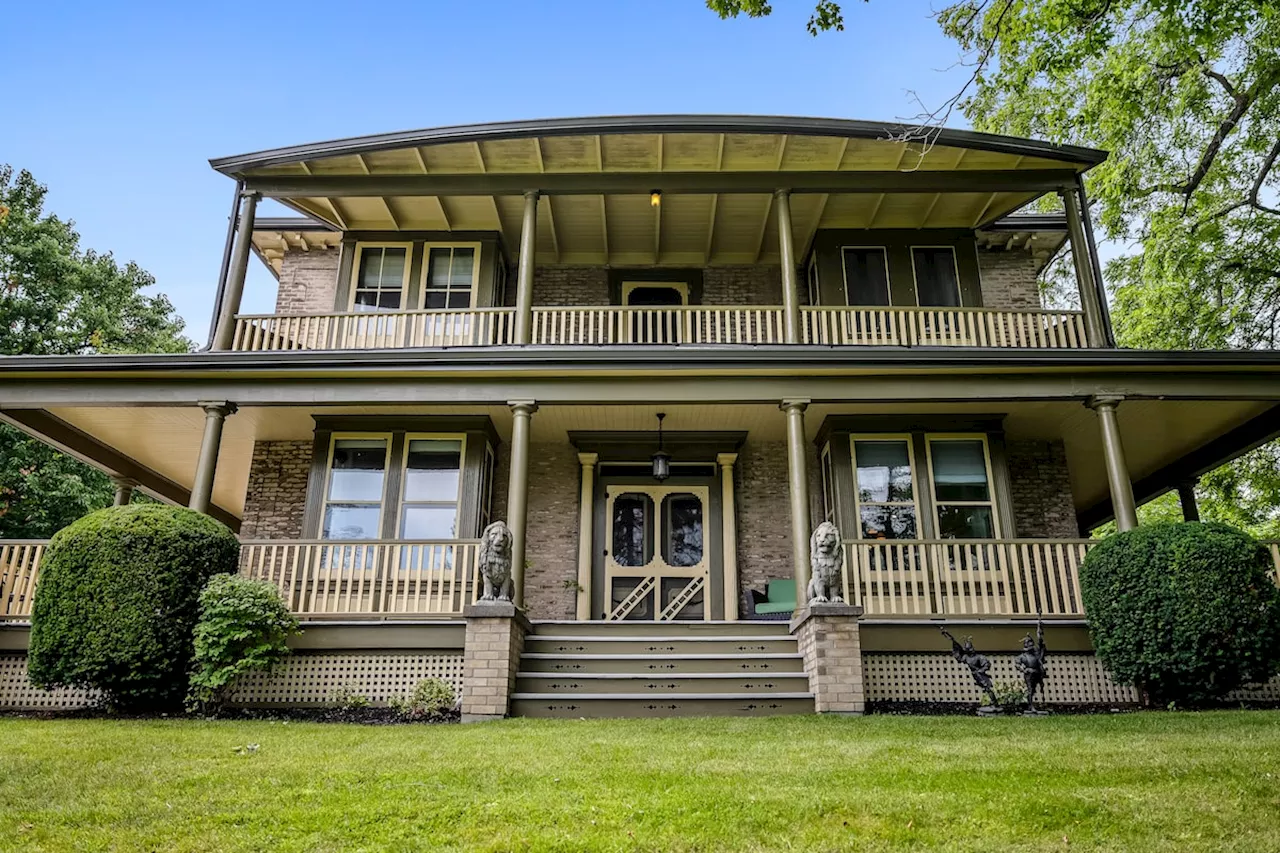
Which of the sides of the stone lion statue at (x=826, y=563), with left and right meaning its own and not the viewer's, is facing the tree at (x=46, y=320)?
right

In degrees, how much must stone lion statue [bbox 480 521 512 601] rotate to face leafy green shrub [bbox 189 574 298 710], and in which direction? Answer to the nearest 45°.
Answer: approximately 90° to its right

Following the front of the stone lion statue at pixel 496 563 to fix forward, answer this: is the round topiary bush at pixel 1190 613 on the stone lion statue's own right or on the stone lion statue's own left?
on the stone lion statue's own left

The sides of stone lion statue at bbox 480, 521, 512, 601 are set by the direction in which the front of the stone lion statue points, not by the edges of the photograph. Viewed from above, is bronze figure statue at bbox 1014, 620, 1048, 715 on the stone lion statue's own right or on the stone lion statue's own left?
on the stone lion statue's own left

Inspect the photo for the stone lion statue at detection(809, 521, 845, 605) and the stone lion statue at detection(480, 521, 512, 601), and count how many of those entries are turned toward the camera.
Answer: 2

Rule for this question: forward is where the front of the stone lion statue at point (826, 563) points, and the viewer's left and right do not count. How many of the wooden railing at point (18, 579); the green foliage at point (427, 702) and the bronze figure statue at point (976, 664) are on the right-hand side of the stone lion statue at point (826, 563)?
2

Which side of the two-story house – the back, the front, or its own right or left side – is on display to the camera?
front

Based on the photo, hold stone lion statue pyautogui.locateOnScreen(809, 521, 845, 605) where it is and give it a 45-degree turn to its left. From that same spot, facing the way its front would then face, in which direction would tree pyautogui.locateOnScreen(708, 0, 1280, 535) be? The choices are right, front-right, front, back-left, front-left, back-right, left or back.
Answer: left

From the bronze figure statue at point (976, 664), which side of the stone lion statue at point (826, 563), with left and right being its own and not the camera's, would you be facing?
left

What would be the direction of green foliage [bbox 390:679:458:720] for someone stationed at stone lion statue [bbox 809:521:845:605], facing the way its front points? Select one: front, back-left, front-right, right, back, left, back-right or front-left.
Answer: right
